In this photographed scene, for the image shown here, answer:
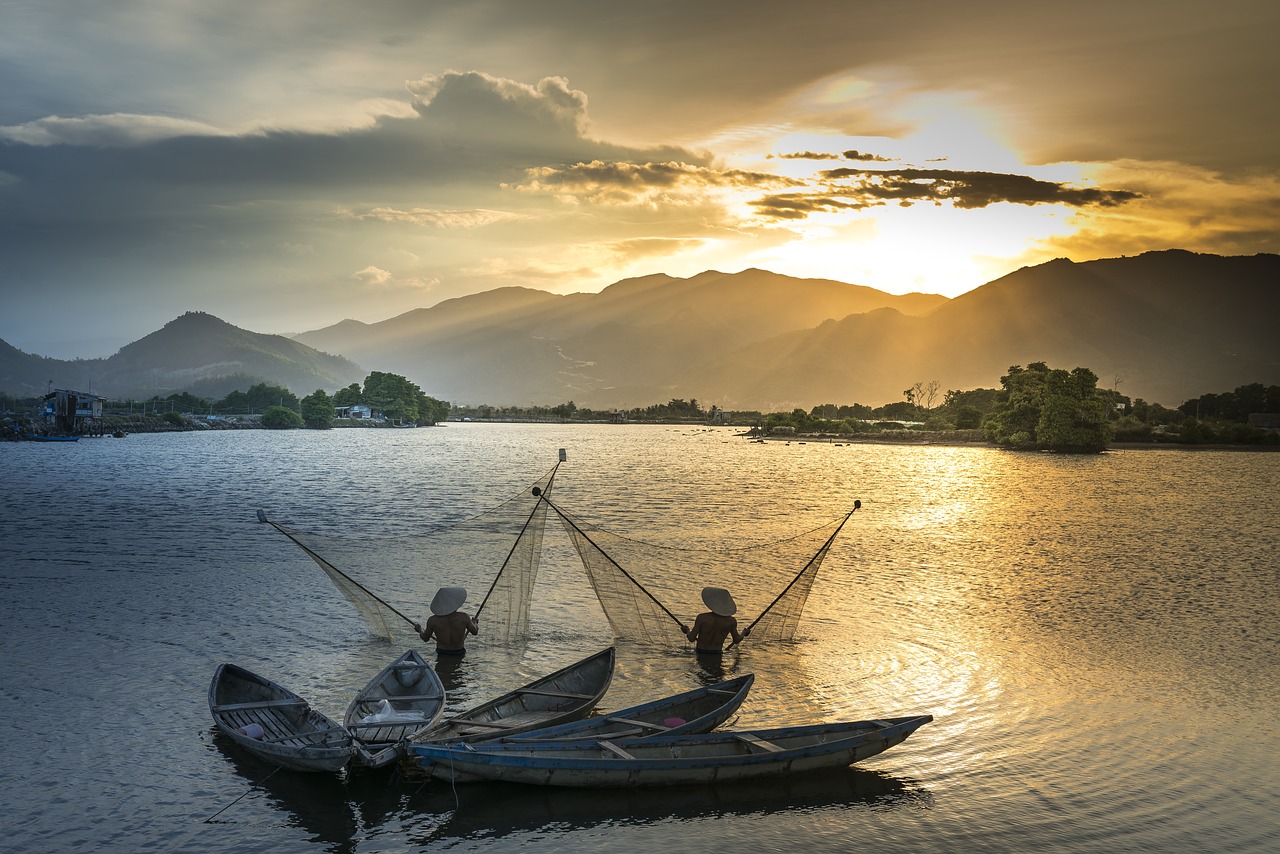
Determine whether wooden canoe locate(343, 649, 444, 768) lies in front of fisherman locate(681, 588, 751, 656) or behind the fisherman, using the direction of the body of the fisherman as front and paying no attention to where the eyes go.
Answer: behind

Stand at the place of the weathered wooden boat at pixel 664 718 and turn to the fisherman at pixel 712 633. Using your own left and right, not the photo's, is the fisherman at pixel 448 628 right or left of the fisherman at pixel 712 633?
left

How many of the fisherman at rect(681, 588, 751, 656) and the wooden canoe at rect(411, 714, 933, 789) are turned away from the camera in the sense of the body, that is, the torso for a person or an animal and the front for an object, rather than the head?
1

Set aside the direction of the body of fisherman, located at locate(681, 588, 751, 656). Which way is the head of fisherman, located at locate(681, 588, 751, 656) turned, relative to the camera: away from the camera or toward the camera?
away from the camera

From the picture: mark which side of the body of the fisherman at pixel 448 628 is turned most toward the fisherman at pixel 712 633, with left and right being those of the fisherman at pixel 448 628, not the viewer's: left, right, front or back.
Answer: right

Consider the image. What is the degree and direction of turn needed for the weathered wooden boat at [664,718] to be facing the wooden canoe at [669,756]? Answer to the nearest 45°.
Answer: approximately 135° to its right

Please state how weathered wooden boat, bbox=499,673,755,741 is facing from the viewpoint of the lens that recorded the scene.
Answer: facing away from the viewer and to the right of the viewer

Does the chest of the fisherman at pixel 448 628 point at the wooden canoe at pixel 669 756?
no

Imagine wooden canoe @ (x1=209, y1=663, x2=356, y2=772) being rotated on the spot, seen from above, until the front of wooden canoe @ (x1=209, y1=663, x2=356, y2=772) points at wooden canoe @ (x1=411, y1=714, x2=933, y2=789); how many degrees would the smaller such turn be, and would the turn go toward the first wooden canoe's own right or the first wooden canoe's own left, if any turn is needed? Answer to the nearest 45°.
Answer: approximately 180°

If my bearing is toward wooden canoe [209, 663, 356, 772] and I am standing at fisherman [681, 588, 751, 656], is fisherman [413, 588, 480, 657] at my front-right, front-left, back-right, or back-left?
front-right

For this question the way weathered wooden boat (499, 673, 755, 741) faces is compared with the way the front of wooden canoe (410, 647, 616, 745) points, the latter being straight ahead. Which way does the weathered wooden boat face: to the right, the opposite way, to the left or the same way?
the same way

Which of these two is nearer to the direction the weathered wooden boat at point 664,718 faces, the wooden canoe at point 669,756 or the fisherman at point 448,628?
the fisherman

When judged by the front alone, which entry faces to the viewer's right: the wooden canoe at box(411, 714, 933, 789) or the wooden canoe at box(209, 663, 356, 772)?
the wooden canoe at box(411, 714, 933, 789)

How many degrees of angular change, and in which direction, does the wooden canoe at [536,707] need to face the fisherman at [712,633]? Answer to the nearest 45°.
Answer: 0° — it already faces them

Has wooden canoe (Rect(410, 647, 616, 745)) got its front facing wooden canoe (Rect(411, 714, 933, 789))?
no

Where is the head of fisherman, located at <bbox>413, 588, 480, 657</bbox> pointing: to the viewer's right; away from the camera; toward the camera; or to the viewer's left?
away from the camera

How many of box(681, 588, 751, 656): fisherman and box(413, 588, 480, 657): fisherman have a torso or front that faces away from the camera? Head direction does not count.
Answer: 2
